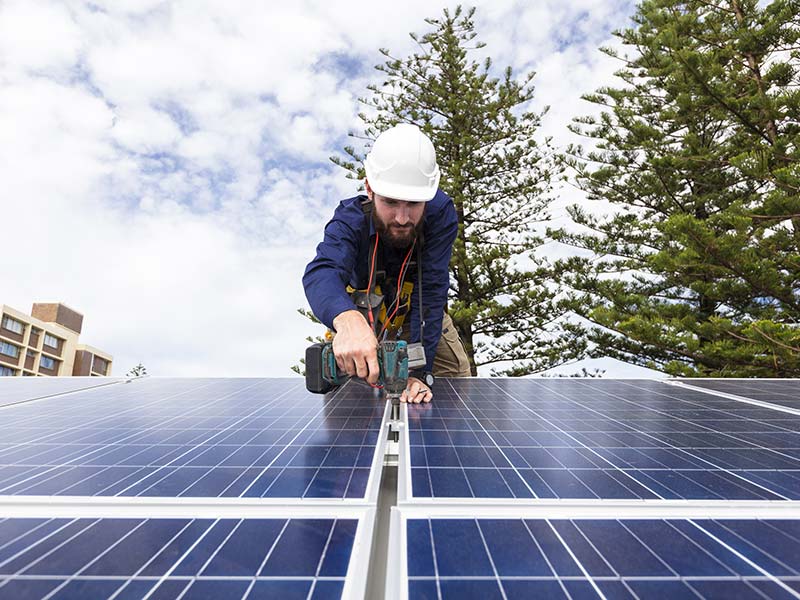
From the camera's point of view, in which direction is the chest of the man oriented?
toward the camera

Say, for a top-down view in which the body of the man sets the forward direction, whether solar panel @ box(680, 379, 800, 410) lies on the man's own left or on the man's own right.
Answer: on the man's own left

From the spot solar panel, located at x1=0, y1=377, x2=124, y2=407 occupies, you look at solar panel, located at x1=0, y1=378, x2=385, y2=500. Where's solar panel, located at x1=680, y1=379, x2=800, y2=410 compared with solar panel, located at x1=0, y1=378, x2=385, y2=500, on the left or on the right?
left

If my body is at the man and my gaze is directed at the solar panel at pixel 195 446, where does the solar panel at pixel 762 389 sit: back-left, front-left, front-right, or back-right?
back-left

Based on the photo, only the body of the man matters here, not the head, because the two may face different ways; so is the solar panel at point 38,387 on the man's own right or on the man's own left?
on the man's own right

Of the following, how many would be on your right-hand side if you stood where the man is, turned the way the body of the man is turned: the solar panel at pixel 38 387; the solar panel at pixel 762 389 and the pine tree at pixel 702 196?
1

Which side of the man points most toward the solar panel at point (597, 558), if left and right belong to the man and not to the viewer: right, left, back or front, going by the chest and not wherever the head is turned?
front
